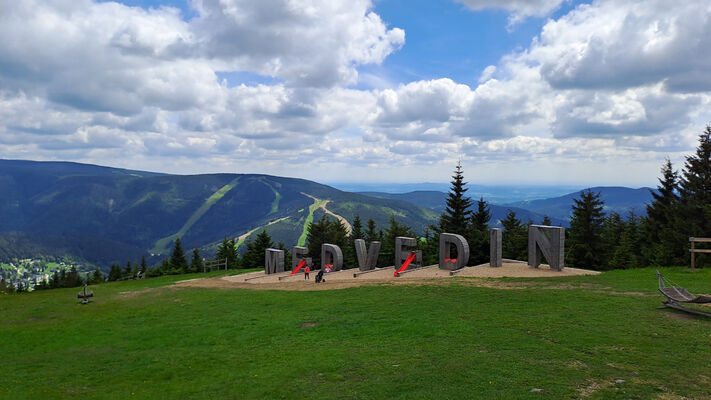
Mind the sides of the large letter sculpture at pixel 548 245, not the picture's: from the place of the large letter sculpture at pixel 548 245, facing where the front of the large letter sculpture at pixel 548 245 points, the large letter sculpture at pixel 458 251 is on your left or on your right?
on your right

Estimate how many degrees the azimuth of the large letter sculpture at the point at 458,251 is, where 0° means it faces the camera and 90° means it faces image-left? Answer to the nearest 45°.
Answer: approximately 45°

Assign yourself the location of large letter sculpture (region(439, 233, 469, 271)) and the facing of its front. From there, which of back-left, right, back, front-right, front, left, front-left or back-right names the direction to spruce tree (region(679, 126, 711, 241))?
back-left

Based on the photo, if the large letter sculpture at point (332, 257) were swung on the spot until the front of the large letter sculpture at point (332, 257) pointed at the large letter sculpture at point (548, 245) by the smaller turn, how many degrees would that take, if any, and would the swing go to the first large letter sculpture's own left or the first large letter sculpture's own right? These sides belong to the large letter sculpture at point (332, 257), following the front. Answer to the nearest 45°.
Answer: approximately 90° to the first large letter sculpture's own left

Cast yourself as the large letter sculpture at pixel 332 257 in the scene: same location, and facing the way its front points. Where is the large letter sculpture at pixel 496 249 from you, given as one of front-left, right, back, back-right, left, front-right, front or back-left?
left

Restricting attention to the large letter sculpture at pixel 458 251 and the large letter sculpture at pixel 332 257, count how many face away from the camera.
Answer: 0

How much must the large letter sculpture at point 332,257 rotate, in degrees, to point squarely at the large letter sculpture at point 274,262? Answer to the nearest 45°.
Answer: approximately 90° to its right
